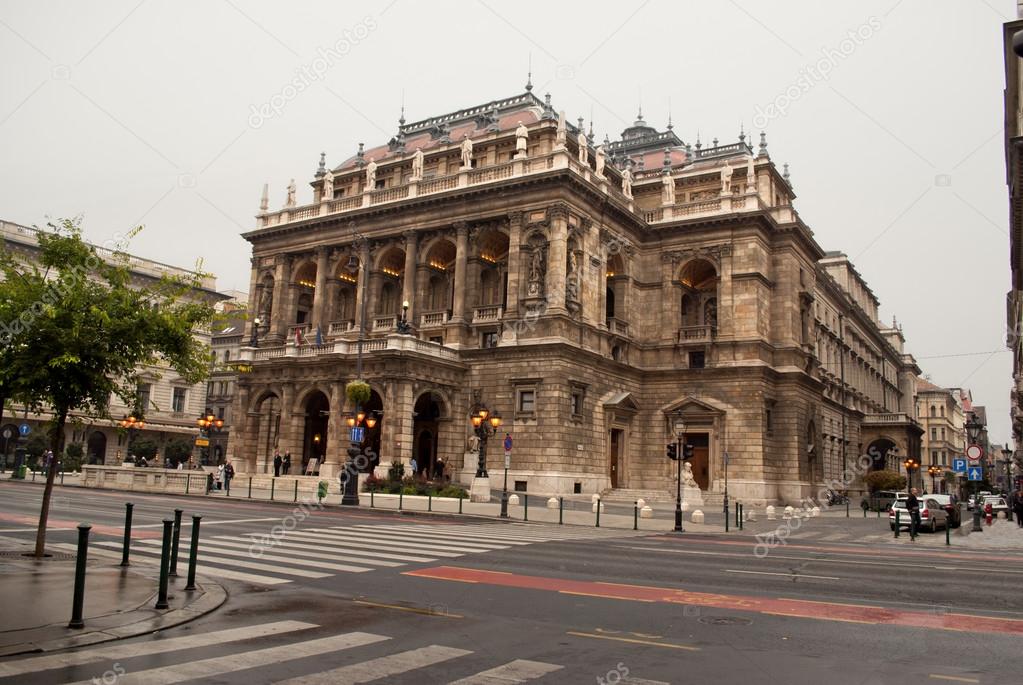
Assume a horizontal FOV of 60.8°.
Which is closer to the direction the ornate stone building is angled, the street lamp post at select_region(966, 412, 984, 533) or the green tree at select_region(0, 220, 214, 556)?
the green tree

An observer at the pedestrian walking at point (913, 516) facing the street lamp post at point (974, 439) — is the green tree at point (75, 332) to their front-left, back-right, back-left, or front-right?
back-left

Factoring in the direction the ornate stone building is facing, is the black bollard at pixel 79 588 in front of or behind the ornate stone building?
in front

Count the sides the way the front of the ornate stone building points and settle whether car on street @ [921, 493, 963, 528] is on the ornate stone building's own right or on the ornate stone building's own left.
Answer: on the ornate stone building's own left

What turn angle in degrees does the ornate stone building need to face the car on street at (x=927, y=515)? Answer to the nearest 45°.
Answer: approximately 90° to its left

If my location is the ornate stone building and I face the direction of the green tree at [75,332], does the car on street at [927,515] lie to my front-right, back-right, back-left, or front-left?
front-left

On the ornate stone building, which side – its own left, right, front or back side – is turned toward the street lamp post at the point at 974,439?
left

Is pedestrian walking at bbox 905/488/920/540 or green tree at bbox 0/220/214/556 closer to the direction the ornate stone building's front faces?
the green tree

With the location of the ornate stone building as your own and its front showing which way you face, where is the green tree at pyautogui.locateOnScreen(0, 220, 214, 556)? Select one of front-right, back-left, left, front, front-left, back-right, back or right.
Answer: front-left

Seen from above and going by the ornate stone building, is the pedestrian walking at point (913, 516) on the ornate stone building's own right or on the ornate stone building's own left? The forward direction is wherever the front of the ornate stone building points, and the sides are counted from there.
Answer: on the ornate stone building's own left

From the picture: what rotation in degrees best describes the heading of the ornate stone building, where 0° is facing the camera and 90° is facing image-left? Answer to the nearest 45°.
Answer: approximately 45°

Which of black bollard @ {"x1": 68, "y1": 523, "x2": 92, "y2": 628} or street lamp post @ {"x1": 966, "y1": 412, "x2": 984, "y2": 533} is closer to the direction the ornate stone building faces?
the black bollard
